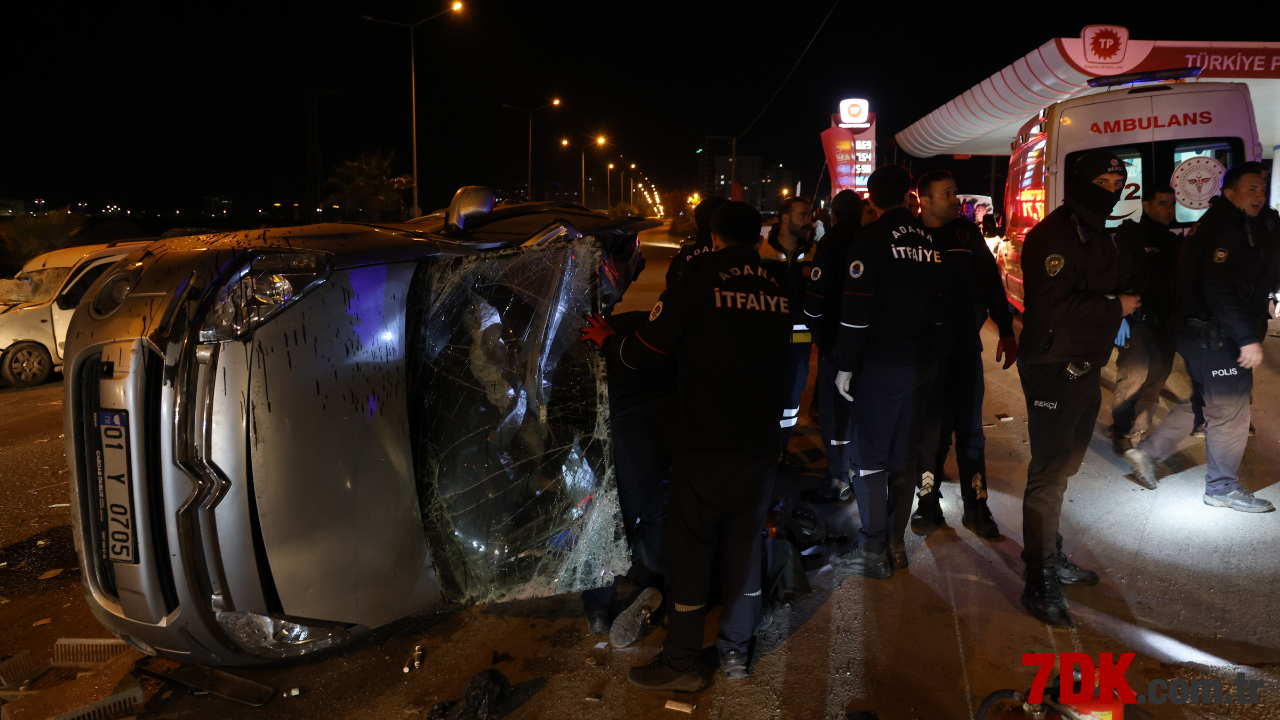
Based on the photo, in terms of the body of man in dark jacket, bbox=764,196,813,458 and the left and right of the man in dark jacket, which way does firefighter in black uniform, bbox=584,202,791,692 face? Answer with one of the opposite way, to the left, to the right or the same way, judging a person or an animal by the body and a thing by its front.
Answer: the opposite way

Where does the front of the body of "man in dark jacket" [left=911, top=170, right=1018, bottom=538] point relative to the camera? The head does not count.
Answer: toward the camera

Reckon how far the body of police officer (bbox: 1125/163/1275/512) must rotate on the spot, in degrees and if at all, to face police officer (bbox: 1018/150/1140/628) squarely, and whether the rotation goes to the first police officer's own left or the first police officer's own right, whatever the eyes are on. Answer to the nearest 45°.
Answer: approximately 90° to the first police officer's own right

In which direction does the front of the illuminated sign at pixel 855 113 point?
toward the camera

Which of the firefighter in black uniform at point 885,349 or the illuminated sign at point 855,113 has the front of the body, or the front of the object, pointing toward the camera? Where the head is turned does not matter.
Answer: the illuminated sign

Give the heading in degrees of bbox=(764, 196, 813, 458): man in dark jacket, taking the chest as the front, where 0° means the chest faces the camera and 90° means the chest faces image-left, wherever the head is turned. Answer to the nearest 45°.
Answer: approximately 315°

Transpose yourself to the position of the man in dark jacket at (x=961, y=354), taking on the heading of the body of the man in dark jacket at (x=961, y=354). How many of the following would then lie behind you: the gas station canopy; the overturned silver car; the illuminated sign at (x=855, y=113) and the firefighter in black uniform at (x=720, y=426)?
2

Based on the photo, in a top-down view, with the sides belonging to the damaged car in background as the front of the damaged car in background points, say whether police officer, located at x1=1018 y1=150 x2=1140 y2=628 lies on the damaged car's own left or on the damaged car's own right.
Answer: on the damaged car's own left

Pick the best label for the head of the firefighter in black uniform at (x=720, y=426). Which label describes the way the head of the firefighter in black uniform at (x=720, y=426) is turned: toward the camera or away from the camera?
away from the camera

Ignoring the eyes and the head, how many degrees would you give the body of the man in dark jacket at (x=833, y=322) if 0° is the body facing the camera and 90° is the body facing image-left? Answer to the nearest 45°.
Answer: approximately 135°

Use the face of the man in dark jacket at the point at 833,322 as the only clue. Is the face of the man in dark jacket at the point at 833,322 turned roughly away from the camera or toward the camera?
away from the camera

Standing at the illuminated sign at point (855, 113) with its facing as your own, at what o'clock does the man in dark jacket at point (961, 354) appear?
The man in dark jacket is roughly at 12 o'clock from the illuminated sign.
